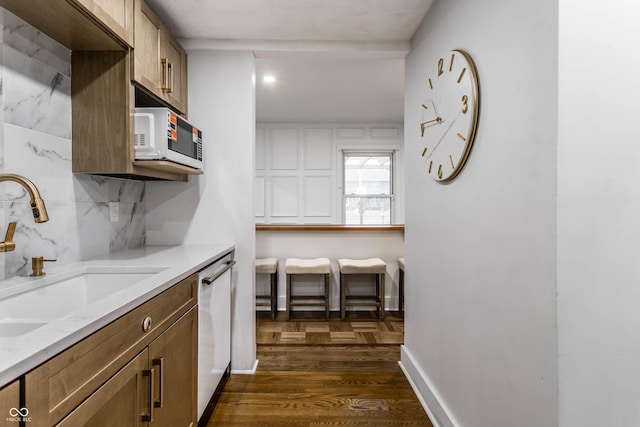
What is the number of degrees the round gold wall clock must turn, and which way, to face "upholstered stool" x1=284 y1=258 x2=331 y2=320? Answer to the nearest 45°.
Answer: approximately 90° to its right

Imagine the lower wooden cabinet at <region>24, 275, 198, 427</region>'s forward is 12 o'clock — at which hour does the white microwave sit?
The white microwave is roughly at 8 o'clock from the lower wooden cabinet.

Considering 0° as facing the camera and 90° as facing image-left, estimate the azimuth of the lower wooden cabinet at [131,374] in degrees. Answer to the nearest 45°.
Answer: approximately 315°

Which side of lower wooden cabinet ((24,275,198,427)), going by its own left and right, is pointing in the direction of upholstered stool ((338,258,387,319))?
left

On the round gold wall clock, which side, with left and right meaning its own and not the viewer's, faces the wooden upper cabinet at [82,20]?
front

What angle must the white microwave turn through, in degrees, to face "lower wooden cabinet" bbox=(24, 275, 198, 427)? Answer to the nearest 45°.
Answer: approximately 45° to its right

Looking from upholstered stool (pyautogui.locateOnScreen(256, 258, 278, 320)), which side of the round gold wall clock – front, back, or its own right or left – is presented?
right

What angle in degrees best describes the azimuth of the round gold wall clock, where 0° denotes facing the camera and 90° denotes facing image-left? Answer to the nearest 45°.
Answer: approximately 45°

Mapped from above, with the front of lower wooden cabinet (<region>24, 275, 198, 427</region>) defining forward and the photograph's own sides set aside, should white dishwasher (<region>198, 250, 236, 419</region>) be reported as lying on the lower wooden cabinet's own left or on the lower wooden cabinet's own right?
on the lower wooden cabinet's own left

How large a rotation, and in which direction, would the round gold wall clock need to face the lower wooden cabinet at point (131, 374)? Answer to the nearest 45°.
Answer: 0° — it already faces it

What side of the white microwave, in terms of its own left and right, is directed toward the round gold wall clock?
front
